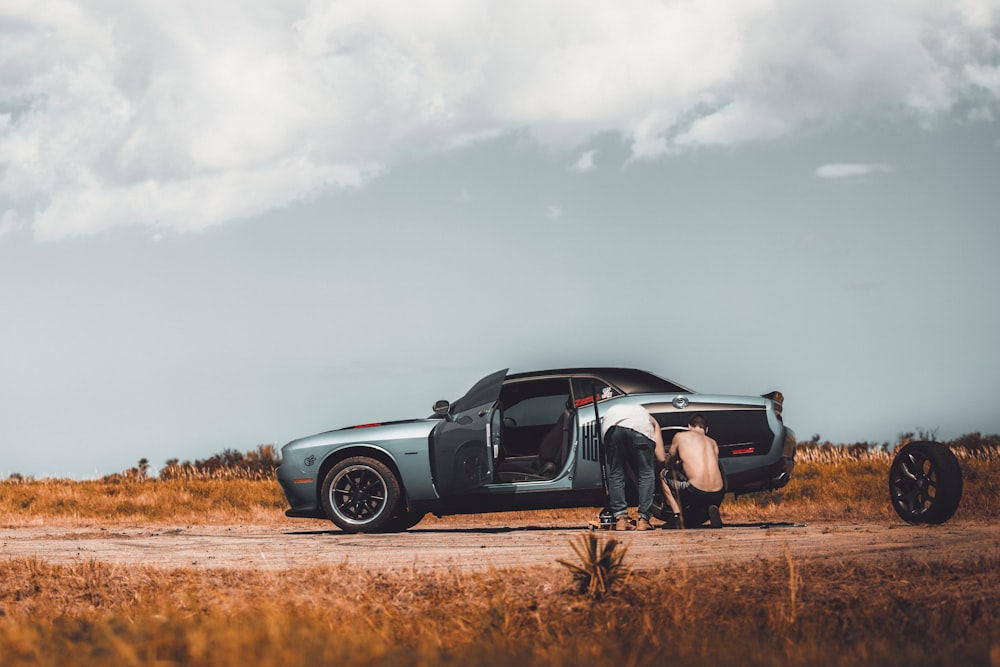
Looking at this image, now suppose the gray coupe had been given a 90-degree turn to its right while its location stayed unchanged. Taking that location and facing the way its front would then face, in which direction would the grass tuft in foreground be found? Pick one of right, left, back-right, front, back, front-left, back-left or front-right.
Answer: back

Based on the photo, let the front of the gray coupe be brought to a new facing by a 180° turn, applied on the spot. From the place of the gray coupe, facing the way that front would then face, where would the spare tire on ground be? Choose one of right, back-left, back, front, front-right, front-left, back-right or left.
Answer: front

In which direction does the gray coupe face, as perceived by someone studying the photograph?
facing to the left of the viewer

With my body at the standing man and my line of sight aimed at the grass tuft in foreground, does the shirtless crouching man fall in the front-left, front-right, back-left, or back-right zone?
back-left

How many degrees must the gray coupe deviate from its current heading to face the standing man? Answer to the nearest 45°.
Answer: approximately 135° to its left

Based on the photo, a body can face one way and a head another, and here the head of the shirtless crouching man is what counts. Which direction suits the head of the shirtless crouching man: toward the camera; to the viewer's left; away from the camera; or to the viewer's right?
away from the camera

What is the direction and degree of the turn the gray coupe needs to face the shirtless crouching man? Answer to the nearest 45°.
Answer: approximately 180°
